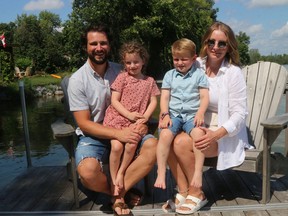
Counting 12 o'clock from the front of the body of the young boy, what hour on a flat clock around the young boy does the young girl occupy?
The young girl is roughly at 3 o'clock from the young boy.

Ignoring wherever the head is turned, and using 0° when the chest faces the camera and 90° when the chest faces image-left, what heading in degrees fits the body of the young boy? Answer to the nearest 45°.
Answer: approximately 0°

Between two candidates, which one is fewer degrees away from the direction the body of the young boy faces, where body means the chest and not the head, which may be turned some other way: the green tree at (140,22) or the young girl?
the young girl

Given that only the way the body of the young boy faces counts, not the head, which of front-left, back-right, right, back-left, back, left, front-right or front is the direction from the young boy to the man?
right

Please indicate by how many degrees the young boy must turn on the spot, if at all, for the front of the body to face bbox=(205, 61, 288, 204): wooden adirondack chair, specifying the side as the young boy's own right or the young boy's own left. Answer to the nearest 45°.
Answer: approximately 135° to the young boy's own left

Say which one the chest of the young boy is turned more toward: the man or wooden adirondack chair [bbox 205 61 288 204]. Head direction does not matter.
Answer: the man

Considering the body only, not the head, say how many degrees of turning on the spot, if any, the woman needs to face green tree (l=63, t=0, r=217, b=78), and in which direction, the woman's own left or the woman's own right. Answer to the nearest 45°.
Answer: approximately 135° to the woman's own right

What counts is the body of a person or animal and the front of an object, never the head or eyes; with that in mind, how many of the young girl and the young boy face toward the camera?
2

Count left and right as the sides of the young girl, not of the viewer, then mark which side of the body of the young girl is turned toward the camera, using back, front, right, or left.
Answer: front

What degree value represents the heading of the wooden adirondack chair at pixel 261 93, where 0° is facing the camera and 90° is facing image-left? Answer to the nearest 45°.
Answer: approximately 45°

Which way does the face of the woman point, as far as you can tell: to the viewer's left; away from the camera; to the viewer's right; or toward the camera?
toward the camera

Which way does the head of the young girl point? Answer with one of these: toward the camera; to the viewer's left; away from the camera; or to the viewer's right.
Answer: toward the camera

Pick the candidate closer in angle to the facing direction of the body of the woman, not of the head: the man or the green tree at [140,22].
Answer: the man

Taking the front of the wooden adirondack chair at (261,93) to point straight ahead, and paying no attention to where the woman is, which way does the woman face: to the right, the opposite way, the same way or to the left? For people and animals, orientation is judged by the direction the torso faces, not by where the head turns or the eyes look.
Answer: the same way
